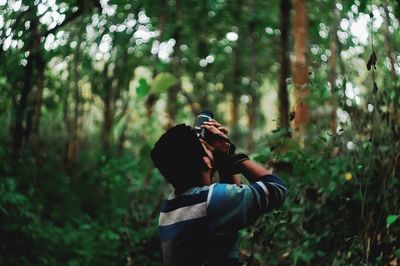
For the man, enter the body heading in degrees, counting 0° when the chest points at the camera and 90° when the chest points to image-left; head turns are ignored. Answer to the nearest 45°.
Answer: approximately 225°

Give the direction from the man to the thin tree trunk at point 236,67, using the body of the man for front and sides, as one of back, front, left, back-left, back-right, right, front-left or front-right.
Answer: front-left

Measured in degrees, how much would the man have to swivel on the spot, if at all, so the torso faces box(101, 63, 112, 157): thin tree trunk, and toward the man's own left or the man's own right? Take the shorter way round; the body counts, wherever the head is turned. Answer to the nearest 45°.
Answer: approximately 45° to the man's own left

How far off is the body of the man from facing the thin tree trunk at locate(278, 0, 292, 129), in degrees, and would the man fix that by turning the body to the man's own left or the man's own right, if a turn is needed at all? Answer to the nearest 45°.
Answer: approximately 45° to the man's own left

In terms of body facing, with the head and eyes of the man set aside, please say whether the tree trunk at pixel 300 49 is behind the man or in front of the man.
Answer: in front

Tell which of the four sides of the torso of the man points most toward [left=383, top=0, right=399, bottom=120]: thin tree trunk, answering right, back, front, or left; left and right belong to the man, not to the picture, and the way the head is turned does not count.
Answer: front

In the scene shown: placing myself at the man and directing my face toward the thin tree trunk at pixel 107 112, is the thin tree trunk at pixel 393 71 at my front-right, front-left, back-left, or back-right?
front-right

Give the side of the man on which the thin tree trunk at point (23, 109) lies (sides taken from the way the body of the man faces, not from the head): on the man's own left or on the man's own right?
on the man's own left

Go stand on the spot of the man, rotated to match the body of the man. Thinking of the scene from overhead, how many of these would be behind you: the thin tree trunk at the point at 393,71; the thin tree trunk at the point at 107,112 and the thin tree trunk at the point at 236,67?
0

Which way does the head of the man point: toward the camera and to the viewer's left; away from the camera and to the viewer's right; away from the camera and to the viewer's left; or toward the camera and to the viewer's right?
away from the camera and to the viewer's right

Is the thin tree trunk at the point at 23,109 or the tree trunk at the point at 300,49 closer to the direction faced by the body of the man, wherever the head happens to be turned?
the tree trunk
